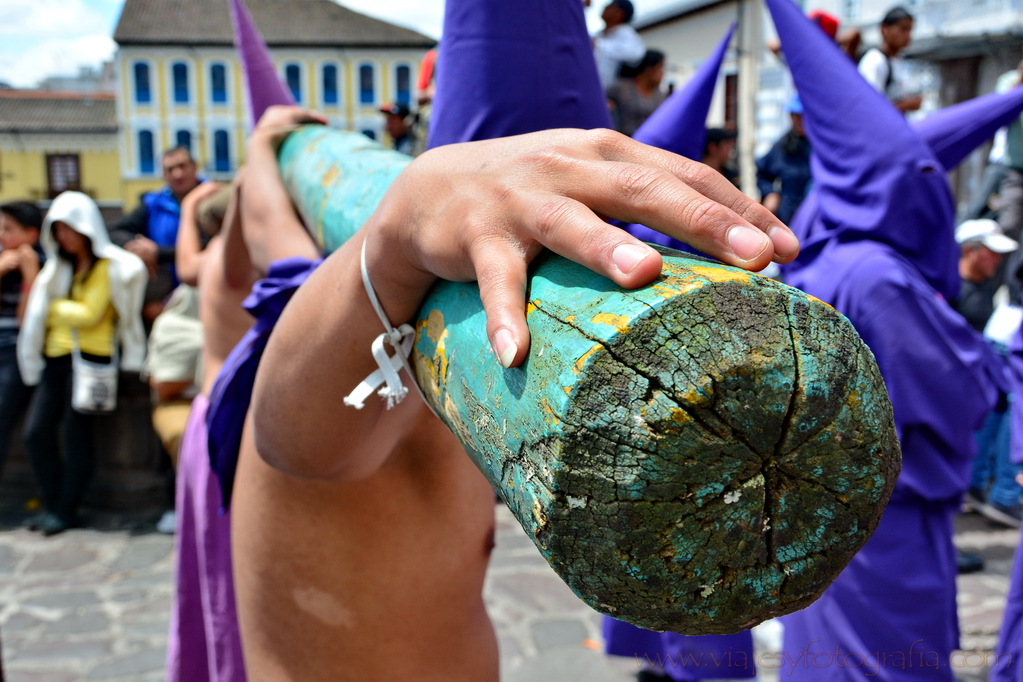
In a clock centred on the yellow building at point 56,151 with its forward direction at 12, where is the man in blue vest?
The man in blue vest is roughly at 12 o'clock from the yellow building.

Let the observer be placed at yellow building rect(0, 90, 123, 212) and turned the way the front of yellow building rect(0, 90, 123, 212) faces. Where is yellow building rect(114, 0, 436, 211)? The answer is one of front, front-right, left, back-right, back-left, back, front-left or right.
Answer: left

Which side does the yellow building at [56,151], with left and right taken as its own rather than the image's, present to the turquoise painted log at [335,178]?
front

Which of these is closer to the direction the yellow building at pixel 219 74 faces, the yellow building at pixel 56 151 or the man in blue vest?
the man in blue vest

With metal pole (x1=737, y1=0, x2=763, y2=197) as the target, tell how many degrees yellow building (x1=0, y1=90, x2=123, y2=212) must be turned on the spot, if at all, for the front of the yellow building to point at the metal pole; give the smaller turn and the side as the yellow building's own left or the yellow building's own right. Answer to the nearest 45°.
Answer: approximately 45° to the yellow building's own left

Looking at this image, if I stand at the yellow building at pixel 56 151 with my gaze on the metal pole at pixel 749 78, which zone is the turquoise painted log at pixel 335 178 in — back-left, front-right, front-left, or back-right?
front-right

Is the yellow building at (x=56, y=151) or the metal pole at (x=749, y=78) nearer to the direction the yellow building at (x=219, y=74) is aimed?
the metal pole

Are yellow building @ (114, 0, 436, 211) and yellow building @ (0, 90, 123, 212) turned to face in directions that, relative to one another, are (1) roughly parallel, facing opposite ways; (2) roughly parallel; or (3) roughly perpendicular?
roughly parallel

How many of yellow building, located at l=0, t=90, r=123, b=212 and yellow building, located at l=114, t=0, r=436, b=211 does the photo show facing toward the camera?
2

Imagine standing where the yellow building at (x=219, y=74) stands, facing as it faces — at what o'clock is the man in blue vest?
The man in blue vest is roughly at 12 o'clock from the yellow building.

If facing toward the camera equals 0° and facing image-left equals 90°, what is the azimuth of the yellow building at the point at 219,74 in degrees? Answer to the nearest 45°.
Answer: approximately 0°

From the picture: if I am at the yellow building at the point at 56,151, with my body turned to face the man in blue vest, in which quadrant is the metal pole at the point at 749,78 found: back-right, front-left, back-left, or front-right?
front-left

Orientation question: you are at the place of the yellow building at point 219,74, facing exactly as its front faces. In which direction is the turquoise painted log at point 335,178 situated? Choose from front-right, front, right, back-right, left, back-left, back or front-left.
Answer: front

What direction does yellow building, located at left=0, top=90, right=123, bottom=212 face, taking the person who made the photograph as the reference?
facing the viewer
